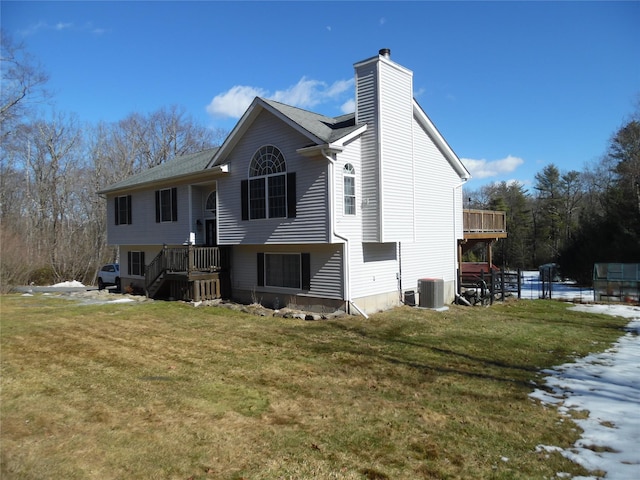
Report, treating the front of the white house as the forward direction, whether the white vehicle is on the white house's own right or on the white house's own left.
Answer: on the white house's own right

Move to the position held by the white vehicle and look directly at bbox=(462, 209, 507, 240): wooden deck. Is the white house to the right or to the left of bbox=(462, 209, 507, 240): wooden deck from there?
right

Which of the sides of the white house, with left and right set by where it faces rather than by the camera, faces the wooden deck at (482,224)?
back

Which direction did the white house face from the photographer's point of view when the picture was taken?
facing the viewer and to the left of the viewer

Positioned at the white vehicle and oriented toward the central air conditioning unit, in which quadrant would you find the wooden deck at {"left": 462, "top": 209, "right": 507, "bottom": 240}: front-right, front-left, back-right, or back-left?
front-left
